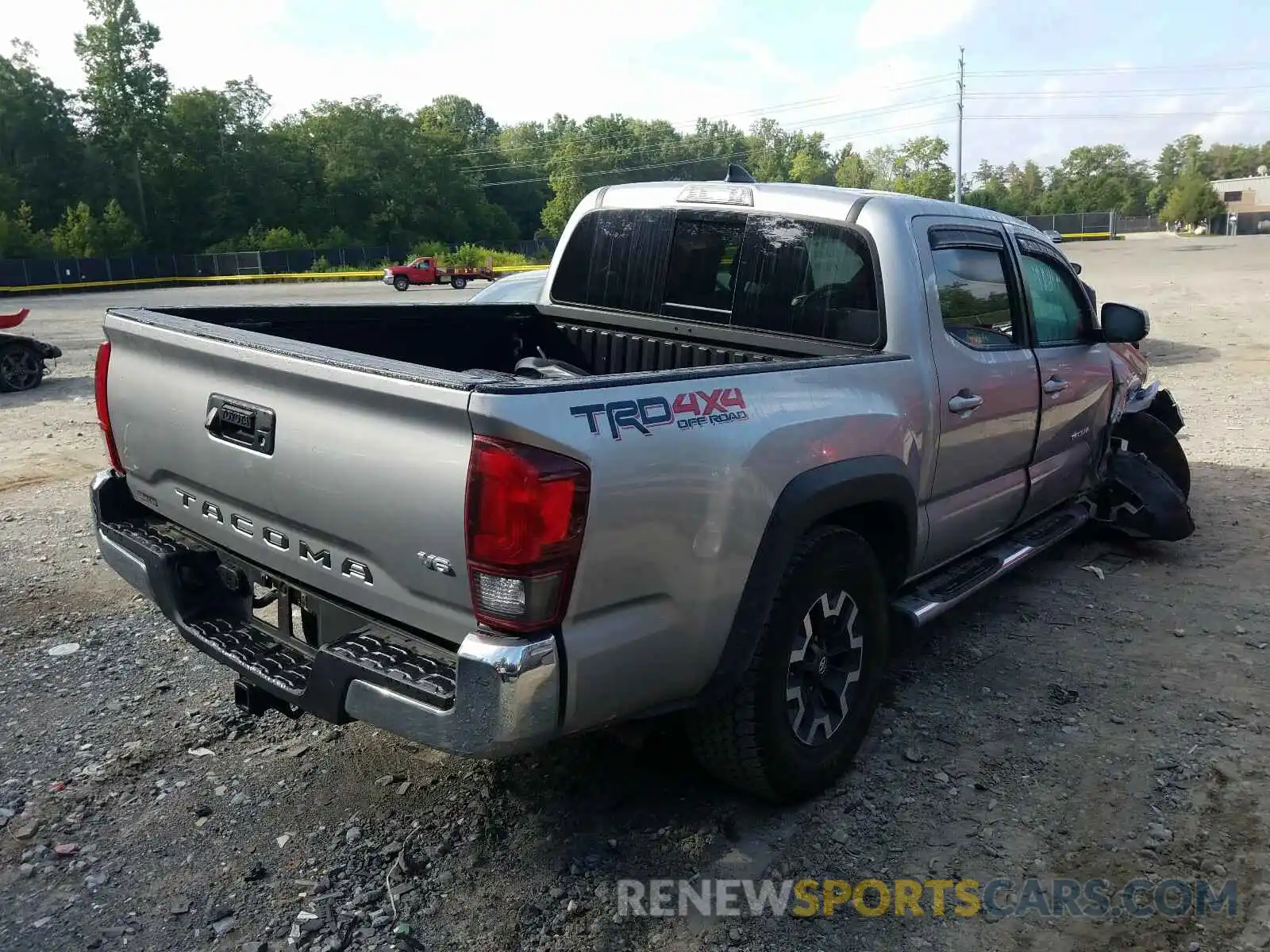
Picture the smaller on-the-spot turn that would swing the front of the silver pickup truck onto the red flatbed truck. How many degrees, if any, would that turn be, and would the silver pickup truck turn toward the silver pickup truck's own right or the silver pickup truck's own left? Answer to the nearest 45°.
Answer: approximately 45° to the silver pickup truck's own left

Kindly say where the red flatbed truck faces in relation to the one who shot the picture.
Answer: facing to the left of the viewer

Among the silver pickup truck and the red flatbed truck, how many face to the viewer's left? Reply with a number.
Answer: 1

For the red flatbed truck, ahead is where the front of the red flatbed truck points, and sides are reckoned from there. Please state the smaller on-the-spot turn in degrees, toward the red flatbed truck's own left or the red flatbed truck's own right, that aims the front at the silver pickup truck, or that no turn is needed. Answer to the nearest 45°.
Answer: approximately 90° to the red flatbed truck's own left

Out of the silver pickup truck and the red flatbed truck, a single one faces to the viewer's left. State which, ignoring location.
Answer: the red flatbed truck

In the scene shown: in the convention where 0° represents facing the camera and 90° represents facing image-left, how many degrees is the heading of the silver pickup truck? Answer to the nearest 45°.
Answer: approximately 225°
